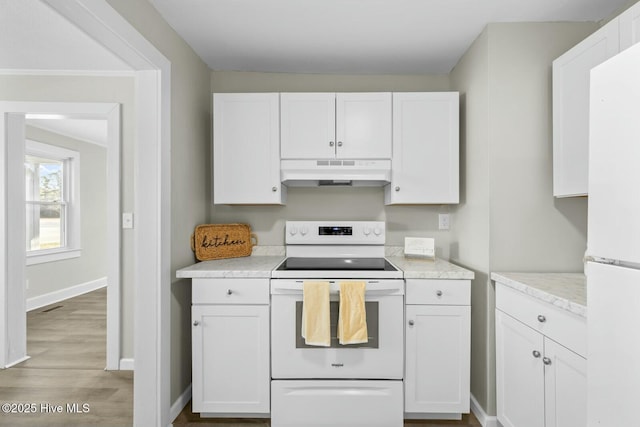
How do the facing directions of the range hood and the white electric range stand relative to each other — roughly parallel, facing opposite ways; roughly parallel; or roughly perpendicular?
roughly parallel

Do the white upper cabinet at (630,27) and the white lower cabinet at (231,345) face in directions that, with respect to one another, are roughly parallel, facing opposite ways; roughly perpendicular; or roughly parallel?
roughly perpendicular

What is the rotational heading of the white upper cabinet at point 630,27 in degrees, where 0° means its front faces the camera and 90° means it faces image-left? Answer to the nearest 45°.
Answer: approximately 45°

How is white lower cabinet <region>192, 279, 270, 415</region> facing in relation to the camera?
toward the camera

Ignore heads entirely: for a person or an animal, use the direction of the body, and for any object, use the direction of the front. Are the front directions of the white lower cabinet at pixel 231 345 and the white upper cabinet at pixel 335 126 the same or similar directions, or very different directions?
same or similar directions

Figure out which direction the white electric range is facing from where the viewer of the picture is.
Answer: facing the viewer

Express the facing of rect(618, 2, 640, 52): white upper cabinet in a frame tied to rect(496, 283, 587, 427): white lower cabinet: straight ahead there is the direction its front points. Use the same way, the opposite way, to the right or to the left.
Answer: the same way

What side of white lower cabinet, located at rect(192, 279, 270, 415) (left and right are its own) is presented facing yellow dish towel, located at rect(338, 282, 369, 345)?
left

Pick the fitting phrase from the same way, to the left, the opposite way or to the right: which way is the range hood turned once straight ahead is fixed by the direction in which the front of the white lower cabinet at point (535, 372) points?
to the left

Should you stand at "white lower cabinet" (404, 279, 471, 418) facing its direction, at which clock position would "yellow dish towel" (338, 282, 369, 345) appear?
The yellow dish towel is roughly at 2 o'clock from the white lower cabinet.

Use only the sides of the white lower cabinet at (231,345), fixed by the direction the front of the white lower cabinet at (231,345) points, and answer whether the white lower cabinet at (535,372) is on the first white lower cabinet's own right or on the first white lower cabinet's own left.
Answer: on the first white lower cabinet's own left

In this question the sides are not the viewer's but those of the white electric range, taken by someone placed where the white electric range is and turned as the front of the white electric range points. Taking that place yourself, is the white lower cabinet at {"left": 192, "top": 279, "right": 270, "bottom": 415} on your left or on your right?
on your right

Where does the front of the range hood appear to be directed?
toward the camera

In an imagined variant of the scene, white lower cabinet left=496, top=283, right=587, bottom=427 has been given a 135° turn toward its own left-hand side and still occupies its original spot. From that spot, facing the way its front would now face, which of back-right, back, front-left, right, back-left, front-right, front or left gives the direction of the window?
back

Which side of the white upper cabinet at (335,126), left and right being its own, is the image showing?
front

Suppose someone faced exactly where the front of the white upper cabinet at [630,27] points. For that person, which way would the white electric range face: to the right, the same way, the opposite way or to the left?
to the left
